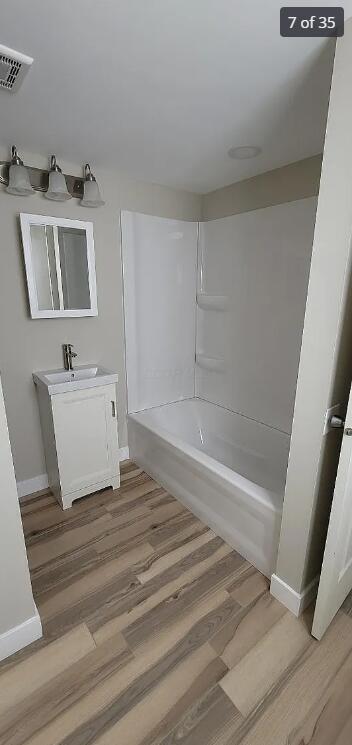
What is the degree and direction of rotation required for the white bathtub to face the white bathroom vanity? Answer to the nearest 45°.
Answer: approximately 45° to its right

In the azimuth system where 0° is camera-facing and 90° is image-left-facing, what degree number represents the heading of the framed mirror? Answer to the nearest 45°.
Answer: approximately 315°

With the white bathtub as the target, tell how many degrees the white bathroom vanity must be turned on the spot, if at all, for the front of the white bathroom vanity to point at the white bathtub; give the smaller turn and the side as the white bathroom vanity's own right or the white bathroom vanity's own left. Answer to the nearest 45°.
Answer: approximately 45° to the white bathroom vanity's own left

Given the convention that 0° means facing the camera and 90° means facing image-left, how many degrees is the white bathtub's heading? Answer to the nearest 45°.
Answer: approximately 45°

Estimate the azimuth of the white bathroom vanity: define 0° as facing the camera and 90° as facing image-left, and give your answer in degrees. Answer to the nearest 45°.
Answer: approximately 315°
